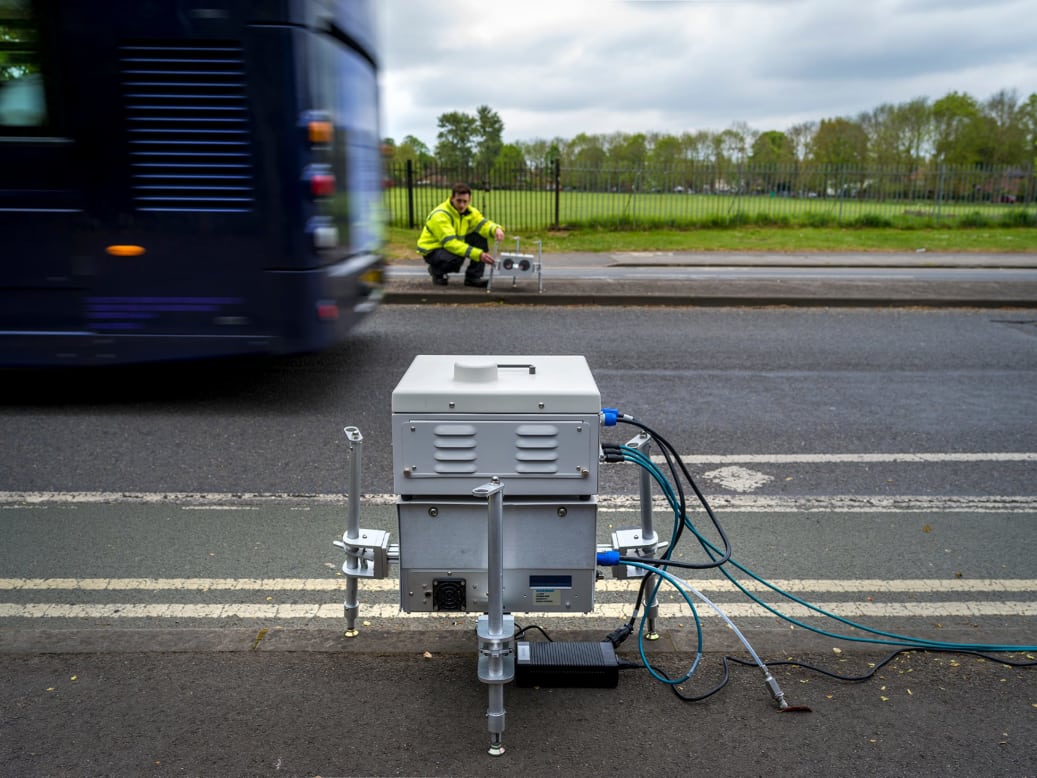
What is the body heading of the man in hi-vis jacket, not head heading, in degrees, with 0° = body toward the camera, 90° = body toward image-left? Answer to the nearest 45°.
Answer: approximately 315°

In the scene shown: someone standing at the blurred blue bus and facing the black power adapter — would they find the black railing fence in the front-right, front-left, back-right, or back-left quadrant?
back-left

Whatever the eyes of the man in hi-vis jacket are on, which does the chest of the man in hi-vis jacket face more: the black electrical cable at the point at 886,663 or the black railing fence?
the black electrical cable

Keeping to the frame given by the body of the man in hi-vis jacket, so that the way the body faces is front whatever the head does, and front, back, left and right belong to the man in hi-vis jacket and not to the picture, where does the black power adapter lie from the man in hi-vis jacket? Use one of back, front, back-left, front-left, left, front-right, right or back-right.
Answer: front-right

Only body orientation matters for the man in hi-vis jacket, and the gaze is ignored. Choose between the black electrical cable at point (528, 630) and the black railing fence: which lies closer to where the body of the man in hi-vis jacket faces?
the black electrical cable

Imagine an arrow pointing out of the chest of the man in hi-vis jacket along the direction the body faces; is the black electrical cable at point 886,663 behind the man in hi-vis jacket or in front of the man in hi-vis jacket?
in front

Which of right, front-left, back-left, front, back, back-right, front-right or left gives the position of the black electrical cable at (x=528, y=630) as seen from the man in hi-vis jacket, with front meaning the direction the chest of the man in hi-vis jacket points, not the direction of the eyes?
front-right

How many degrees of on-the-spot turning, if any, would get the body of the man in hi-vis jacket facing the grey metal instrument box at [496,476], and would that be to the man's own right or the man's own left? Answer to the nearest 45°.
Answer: approximately 45° to the man's own right
